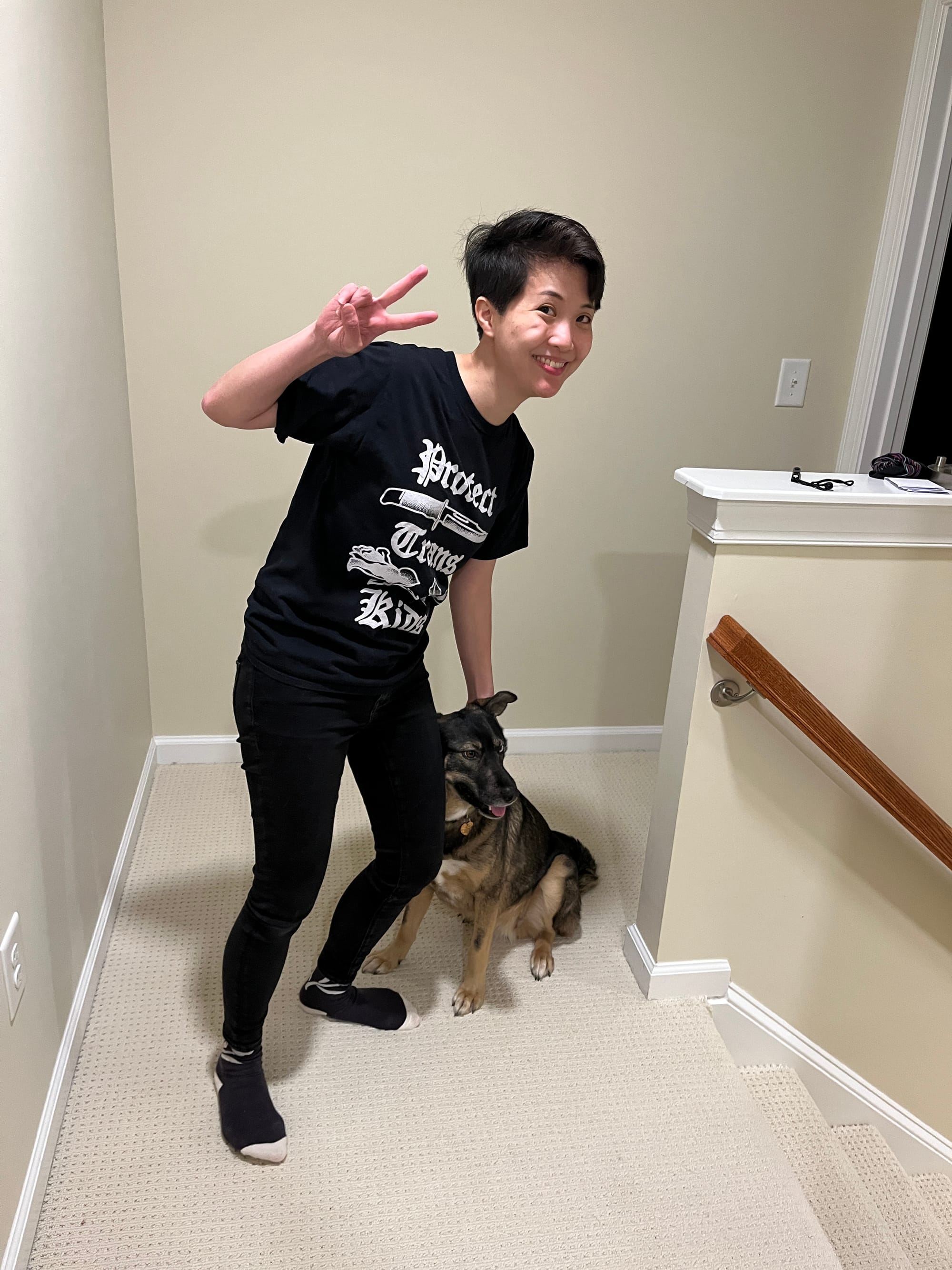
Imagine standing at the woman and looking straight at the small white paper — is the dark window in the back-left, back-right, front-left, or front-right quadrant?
front-left

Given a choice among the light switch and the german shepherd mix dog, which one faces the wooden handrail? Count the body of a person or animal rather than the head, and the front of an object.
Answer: the light switch

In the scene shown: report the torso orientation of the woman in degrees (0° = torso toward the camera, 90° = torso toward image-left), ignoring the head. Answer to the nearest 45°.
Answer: approximately 315°

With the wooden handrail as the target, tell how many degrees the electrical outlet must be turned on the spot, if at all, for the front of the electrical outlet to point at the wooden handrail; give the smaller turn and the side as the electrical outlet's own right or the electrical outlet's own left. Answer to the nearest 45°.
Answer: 0° — it already faces it

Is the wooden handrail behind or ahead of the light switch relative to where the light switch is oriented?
ahead

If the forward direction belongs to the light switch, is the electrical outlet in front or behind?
in front

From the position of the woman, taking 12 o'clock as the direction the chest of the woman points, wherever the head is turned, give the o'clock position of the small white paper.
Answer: The small white paper is roughly at 10 o'clock from the woman.
